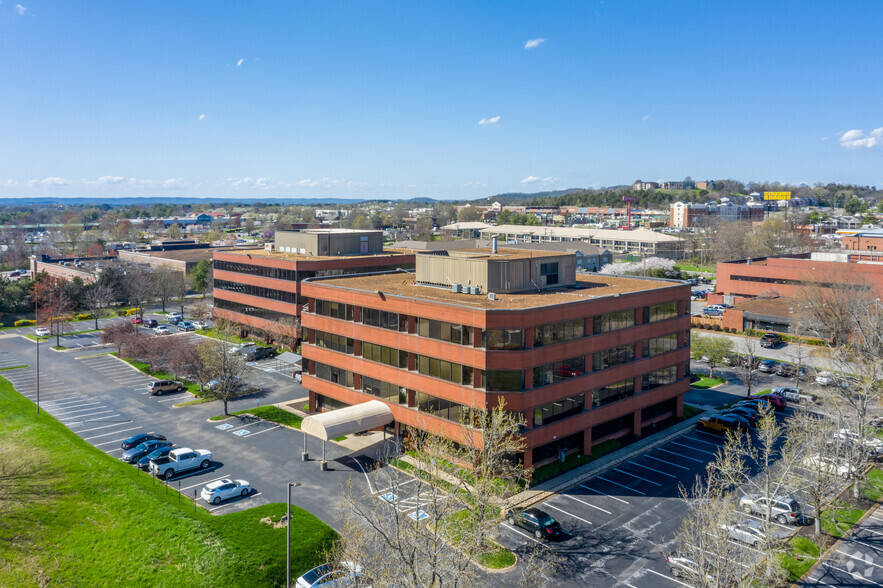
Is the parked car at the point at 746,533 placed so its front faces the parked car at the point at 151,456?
no

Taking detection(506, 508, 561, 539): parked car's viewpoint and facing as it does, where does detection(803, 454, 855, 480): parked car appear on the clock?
detection(803, 454, 855, 480): parked car is roughly at 4 o'clock from detection(506, 508, 561, 539): parked car.

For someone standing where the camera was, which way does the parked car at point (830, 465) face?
facing the viewer and to the right of the viewer

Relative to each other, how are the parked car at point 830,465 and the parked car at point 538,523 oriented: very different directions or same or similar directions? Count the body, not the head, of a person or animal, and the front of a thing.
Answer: very different directions

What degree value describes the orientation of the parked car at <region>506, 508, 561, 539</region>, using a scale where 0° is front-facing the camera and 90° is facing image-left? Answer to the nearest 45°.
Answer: approximately 135°

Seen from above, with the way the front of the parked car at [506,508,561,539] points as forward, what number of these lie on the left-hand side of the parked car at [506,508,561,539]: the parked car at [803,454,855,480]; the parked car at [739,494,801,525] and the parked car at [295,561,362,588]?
1

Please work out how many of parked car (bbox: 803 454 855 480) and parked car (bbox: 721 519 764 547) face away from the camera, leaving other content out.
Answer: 0
